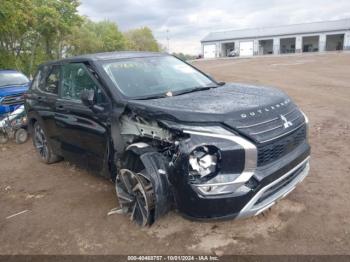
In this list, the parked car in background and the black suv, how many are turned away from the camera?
0

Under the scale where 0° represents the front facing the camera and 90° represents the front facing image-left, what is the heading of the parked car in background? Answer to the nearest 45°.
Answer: approximately 315°

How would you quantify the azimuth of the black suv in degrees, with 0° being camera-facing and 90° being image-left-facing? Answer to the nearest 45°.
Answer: approximately 315°

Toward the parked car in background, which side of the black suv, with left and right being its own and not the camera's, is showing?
back

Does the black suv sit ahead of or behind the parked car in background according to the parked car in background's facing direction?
ahead

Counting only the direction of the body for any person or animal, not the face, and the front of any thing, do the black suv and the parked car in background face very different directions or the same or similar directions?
same or similar directions
